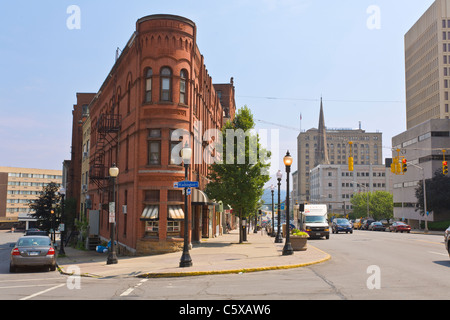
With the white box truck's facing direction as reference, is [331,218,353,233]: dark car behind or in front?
behind

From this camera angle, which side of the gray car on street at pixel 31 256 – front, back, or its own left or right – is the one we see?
back

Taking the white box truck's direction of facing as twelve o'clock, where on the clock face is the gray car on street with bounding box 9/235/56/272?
The gray car on street is roughly at 1 o'clock from the white box truck.

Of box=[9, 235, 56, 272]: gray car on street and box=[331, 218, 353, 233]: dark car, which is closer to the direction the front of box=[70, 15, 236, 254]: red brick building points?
the gray car on street

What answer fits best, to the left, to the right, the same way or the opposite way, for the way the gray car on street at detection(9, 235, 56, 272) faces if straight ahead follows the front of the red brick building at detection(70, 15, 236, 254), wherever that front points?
the opposite way

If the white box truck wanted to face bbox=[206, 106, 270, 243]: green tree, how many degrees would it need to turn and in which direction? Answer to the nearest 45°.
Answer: approximately 45° to its right

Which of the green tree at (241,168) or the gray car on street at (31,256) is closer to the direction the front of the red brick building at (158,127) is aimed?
the gray car on street

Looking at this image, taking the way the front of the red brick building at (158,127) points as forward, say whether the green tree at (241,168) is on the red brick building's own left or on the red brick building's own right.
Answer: on the red brick building's own left

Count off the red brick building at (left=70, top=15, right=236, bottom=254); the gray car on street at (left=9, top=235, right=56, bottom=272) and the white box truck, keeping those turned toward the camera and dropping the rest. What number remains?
2
